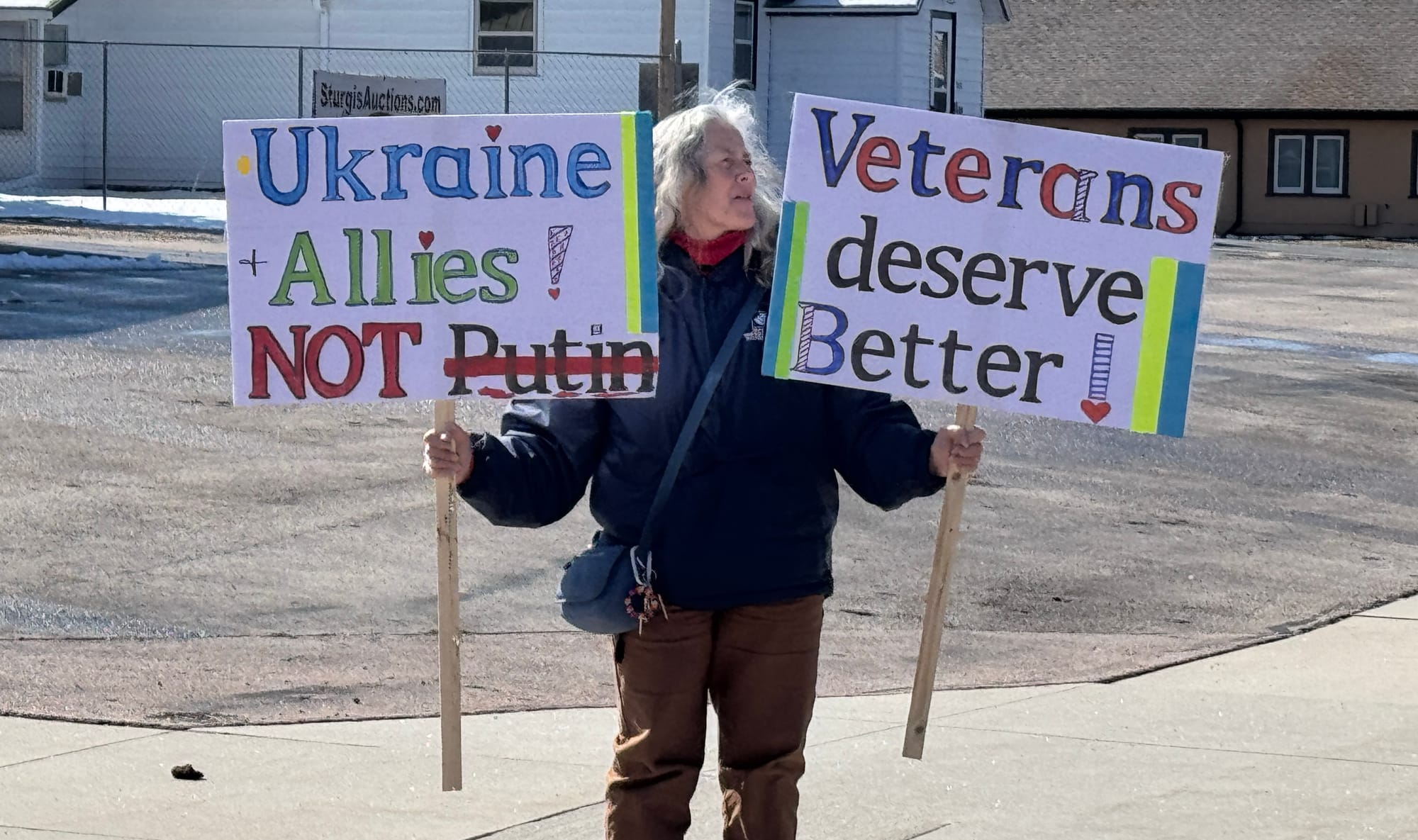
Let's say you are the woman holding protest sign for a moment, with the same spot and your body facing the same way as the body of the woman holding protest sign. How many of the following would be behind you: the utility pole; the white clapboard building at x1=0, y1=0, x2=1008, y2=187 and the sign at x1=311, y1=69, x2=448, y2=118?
3

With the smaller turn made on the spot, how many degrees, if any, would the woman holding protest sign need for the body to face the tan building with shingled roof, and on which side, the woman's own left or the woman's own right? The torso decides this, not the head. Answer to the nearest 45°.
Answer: approximately 180°

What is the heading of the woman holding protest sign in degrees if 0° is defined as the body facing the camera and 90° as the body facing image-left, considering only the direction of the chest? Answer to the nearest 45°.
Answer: approximately 0°

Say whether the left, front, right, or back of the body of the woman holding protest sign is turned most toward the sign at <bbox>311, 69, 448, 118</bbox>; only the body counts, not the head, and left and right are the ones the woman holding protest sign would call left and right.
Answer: back

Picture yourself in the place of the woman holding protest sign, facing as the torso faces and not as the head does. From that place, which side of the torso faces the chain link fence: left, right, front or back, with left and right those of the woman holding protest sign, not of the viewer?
back

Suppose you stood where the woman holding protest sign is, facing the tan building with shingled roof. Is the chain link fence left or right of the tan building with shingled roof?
left

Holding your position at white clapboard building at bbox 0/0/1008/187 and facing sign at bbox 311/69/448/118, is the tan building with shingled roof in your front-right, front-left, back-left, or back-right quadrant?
back-left

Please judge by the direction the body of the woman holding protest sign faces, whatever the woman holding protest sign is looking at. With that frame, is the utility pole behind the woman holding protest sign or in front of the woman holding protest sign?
behind
